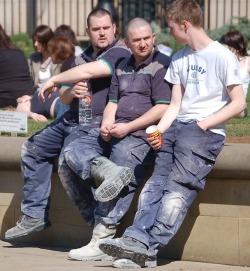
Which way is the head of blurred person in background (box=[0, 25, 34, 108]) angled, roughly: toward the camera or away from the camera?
away from the camera

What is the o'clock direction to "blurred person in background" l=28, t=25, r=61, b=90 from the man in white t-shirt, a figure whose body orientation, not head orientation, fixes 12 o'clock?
The blurred person in background is roughly at 4 o'clock from the man in white t-shirt.

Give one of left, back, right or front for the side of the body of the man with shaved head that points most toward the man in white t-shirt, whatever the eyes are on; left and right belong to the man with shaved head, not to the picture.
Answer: left

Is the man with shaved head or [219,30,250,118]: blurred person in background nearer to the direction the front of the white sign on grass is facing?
the man with shaved head

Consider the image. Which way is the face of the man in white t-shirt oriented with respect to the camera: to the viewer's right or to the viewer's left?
to the viewer's left

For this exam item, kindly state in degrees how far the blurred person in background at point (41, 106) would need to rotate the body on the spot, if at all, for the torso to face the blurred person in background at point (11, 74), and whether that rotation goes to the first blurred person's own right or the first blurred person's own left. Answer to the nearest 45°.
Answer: approximately 45° to the first blurred person's own right

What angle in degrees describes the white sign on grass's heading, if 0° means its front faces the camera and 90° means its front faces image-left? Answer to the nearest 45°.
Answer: approximately 0°

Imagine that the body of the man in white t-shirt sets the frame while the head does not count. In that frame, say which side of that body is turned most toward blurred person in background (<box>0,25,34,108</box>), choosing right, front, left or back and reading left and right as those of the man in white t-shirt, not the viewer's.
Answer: right
